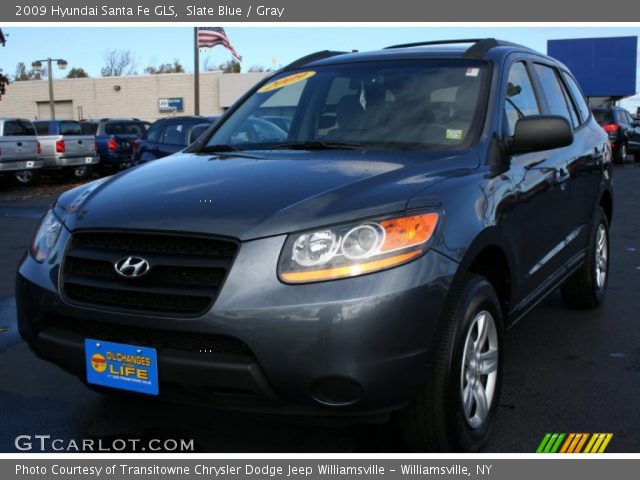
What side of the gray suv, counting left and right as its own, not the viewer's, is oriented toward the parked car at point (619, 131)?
back

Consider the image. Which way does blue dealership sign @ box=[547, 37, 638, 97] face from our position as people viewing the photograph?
facing the viewer

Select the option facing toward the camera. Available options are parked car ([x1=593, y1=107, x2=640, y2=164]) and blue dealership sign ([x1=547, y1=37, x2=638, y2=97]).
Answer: the blue dealership sign

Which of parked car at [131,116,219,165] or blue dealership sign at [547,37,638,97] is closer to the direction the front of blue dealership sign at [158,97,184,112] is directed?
the parked car

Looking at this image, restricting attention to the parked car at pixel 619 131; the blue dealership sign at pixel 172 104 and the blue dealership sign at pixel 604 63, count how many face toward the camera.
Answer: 2

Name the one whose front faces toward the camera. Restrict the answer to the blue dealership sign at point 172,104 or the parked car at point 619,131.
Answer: the blue dealership sign

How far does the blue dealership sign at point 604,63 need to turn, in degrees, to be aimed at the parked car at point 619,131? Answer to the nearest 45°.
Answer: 0° — it already faces it

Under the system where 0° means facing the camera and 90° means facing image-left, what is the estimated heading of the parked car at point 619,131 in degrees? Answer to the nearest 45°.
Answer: approximately 225°

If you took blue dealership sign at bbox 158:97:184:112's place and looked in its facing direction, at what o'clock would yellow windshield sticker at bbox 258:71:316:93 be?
The yellow windshield sticker is roughly at 12 o'clock from the blue dealership sign.

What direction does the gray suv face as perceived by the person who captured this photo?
facing the viewer and to the left of the viewer

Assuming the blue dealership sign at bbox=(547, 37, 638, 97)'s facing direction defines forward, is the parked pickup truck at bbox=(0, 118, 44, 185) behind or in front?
in front

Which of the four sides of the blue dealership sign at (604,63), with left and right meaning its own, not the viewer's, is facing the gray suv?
front

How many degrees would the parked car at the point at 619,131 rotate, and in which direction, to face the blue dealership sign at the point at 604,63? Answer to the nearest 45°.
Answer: approximately 45° to its left

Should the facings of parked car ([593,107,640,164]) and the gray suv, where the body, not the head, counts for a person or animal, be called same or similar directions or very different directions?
very different directions

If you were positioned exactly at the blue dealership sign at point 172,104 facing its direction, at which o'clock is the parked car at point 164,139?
The parked car is roughly at 12 o'clock from the blue dealership sign.
